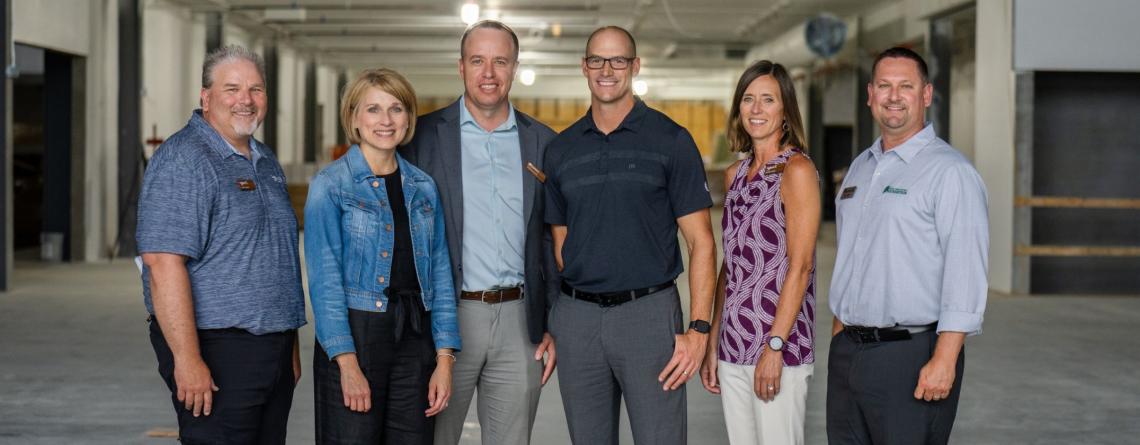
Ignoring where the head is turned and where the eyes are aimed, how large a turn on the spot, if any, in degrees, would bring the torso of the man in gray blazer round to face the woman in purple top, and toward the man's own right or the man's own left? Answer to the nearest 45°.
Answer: approximately 90° to the man's own left

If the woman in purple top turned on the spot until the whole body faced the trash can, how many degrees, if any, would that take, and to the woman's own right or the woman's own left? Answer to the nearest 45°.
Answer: approximately 90° to the woman's own right

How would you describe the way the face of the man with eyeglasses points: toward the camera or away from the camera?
toward the camera

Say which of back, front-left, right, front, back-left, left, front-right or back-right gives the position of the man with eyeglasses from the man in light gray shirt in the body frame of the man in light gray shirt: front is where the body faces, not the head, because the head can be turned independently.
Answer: front-right

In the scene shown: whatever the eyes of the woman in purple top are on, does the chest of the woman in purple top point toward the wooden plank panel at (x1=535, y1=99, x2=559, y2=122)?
no

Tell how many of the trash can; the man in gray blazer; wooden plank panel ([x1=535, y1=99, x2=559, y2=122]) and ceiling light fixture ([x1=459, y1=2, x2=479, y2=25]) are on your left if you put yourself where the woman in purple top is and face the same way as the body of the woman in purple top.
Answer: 0

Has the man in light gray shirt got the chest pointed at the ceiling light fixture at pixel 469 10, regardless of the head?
no

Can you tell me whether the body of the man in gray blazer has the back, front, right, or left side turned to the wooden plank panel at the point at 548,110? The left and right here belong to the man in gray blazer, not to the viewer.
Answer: back

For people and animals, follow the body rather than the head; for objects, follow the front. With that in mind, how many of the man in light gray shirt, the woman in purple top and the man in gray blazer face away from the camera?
0

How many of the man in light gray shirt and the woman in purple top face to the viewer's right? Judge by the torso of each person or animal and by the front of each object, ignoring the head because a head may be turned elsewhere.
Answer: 0

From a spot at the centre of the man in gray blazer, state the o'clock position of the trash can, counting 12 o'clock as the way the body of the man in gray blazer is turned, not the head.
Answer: The trash can is roughly at 5 o'clock from the man in gray blazer.

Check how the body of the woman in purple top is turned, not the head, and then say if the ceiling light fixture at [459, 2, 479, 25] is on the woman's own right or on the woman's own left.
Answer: on the woman's own right

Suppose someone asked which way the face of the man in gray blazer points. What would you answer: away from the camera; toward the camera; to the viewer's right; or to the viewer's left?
toward the camera

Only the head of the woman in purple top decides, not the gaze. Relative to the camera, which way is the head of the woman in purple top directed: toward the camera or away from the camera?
toward the camera

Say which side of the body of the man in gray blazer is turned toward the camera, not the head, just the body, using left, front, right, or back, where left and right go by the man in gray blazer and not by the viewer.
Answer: front
